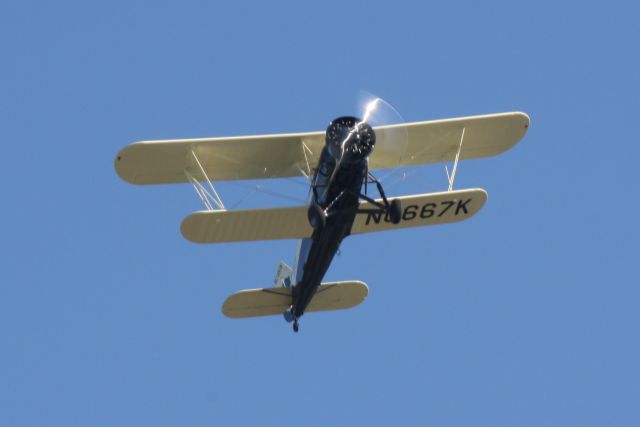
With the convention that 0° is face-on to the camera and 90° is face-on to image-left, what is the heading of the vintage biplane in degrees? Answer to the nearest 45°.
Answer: approximately 0°
